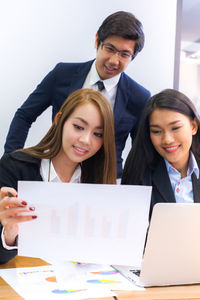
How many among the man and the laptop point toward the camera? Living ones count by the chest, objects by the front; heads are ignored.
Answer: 1

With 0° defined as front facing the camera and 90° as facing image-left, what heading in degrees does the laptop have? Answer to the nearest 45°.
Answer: approximately 135°

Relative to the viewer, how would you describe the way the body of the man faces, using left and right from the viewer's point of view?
facing the viewer

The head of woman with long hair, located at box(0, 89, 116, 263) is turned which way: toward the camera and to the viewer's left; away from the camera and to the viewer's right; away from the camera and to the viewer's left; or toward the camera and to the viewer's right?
toward the camera and to the viewer's right

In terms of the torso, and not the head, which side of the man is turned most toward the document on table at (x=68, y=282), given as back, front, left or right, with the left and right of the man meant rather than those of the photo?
front

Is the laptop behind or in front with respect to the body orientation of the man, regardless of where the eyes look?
in front

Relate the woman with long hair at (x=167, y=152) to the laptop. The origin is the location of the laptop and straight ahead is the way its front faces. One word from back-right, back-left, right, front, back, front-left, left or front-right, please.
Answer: front-right
